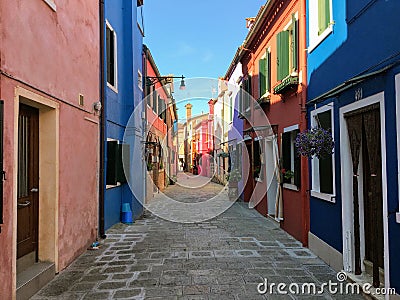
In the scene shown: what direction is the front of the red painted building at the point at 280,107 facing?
to the viewer's left

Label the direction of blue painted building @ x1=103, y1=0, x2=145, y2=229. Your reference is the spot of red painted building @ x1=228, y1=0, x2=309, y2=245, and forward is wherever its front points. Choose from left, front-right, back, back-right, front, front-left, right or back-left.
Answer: front

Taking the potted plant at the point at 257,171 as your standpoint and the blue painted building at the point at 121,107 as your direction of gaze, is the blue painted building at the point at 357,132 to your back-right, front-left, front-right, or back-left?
front-left

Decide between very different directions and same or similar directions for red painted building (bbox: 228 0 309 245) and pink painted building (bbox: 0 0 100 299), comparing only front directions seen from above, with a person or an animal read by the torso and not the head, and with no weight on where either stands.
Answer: very different directions

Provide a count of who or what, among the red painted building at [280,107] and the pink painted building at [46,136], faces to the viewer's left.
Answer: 1

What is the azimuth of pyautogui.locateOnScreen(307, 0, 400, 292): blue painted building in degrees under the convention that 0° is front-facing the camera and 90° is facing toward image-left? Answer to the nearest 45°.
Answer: approximately 45°

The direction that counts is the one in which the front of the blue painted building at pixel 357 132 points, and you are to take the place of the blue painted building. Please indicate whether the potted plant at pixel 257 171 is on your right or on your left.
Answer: on your right

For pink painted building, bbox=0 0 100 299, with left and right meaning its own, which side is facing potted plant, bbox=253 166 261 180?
left

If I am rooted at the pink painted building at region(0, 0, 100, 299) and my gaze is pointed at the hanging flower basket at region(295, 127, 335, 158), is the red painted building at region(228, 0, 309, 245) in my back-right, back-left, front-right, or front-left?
front-left

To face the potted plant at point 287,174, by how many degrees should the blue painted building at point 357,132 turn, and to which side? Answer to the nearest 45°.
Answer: approximately 90° to its right

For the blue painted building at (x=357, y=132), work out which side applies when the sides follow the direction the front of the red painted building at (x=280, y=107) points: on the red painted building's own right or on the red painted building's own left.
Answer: on the red painted building's own left

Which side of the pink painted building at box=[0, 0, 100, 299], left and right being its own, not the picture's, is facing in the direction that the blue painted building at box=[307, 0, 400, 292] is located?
front

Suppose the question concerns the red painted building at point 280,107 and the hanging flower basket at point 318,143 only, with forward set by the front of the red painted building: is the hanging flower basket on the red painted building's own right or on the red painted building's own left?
on the red painted building's own left

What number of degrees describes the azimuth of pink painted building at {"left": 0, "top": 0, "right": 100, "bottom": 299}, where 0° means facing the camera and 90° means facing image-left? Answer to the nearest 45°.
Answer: approximately 315°
